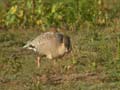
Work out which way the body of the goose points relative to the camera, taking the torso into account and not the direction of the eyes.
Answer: to the viewer's right
